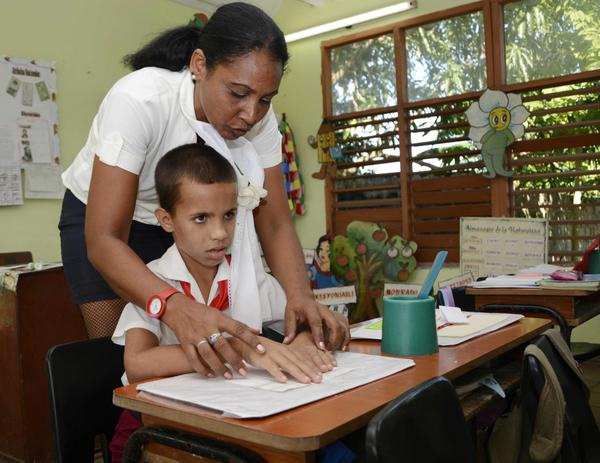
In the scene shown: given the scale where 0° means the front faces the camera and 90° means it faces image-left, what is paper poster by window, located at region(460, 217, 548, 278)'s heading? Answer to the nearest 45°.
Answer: approximately 0°

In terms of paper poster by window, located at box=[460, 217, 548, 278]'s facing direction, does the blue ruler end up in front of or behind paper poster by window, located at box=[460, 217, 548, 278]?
in front

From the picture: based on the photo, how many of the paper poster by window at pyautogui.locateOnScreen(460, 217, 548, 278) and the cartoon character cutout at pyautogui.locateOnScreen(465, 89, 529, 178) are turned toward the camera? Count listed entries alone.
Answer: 2

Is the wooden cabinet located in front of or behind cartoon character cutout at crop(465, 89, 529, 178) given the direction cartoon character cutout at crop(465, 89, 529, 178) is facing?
in front

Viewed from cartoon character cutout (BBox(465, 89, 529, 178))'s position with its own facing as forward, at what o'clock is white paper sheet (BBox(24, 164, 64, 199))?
The white paper sheet is roughly at 2 o'clock from the cartoon character cutout.

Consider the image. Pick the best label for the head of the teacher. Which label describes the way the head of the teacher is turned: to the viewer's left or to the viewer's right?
to the viewer's right

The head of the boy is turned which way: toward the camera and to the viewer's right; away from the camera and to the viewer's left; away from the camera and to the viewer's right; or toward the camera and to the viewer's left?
toward the camera and to the viewer's right

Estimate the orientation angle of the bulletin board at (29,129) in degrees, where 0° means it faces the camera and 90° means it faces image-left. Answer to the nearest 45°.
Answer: approximately 315°

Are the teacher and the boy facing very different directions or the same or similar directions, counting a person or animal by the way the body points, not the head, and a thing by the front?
same or similar directions

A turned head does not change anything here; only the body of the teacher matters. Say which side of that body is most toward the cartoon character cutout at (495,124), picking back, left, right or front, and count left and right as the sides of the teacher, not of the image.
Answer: left

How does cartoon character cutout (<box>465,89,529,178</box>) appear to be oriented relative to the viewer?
toward the camera
